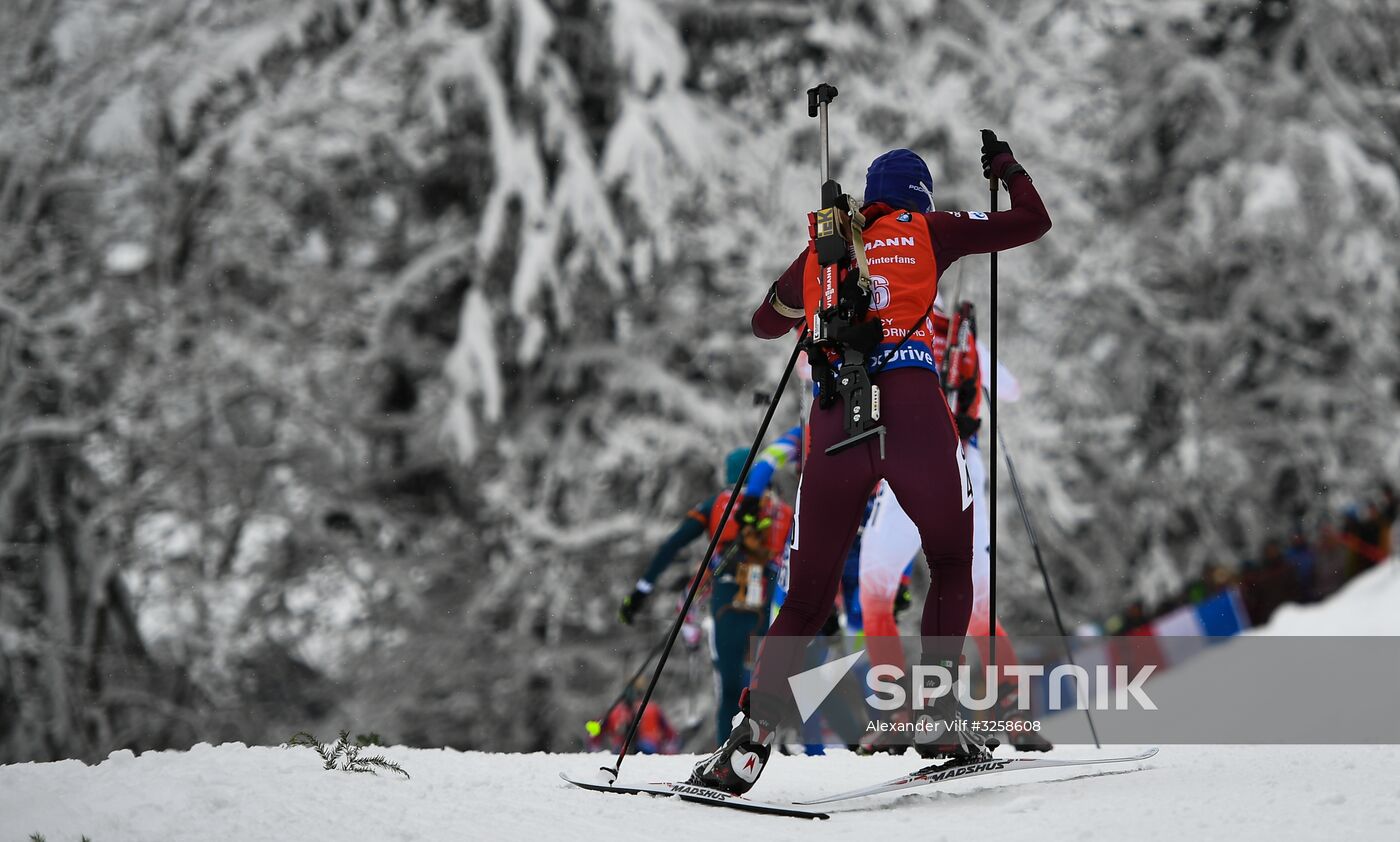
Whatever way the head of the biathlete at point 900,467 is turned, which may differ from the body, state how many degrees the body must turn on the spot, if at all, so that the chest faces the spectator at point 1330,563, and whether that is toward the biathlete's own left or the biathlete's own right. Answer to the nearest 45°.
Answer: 0° — they already face them

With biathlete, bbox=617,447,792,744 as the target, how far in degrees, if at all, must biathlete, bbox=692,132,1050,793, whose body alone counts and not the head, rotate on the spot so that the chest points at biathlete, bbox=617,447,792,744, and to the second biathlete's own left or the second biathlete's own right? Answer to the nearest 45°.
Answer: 0° — they already face them

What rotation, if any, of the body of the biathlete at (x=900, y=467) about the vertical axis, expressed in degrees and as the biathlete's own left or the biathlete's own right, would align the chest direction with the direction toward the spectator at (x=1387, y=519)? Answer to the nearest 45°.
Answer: approximately 45° to the biathlete's own right

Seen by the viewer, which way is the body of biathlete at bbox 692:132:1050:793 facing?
away from the camera
